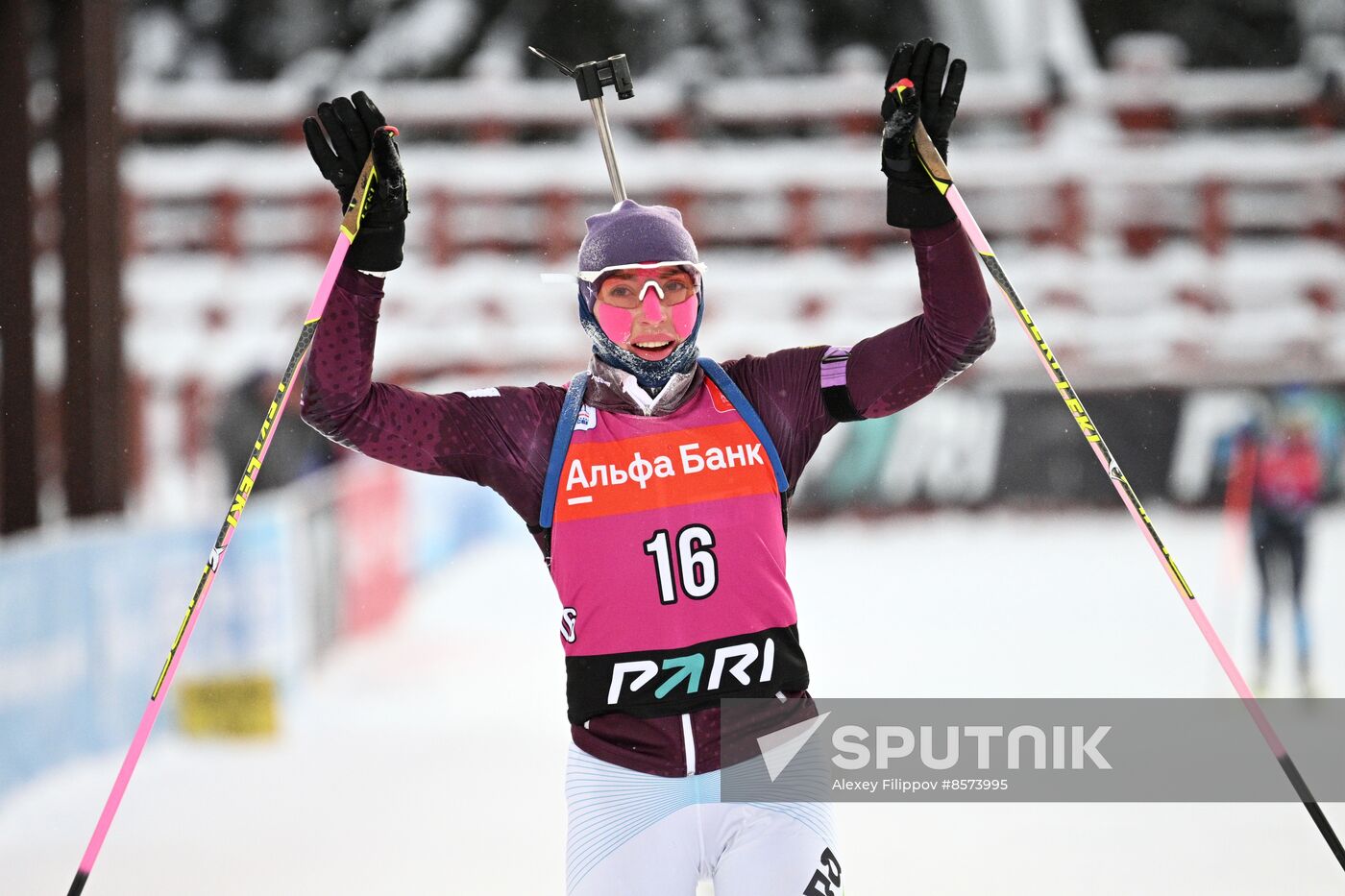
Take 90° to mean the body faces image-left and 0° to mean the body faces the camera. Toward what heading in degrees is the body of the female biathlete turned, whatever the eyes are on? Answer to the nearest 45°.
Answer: approximately 0°

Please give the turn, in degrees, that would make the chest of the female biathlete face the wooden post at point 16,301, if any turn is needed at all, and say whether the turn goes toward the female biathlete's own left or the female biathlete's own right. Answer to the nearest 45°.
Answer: approximately 135° to the female biathlete's own right

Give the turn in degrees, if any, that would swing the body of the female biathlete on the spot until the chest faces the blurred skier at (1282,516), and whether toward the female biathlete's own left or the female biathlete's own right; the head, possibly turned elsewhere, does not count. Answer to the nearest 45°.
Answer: approximately 135° to the female biathlete's own left
